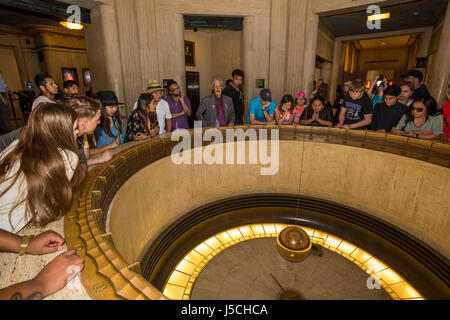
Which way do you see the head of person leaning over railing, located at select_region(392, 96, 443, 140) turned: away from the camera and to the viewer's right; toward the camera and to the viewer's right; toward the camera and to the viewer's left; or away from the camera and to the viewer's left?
toward the camera and to the viewer's left

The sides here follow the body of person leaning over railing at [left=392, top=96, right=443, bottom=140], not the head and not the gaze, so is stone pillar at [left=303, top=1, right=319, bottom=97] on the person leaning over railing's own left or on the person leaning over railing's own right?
on the person leaning over railing's own right

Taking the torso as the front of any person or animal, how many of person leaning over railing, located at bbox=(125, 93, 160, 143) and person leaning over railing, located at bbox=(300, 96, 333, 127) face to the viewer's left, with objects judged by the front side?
0

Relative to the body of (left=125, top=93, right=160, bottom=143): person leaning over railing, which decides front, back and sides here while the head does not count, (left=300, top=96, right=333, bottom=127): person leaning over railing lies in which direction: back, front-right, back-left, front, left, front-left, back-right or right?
front-left

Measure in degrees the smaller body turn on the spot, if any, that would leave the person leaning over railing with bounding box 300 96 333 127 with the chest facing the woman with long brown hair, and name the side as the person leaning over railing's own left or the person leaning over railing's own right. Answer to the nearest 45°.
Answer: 0° — they already face them

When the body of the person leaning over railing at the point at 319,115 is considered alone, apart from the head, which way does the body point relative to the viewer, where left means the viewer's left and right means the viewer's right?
facing the viewer

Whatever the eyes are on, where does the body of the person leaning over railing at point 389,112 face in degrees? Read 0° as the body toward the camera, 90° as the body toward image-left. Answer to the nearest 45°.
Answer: approximately 45°

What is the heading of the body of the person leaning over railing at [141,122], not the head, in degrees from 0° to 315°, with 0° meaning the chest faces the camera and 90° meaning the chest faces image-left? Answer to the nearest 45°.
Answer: approximately 315°

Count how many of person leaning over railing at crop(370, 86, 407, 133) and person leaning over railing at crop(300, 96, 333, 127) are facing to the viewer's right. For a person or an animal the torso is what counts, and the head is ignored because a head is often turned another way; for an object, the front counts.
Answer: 0

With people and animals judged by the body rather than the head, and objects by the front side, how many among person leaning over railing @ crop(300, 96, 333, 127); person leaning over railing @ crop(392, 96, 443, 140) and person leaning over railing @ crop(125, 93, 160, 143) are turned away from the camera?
0

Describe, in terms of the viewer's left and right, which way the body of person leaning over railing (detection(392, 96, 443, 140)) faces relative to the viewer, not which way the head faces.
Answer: facing the viewer and to the left of the viewer
